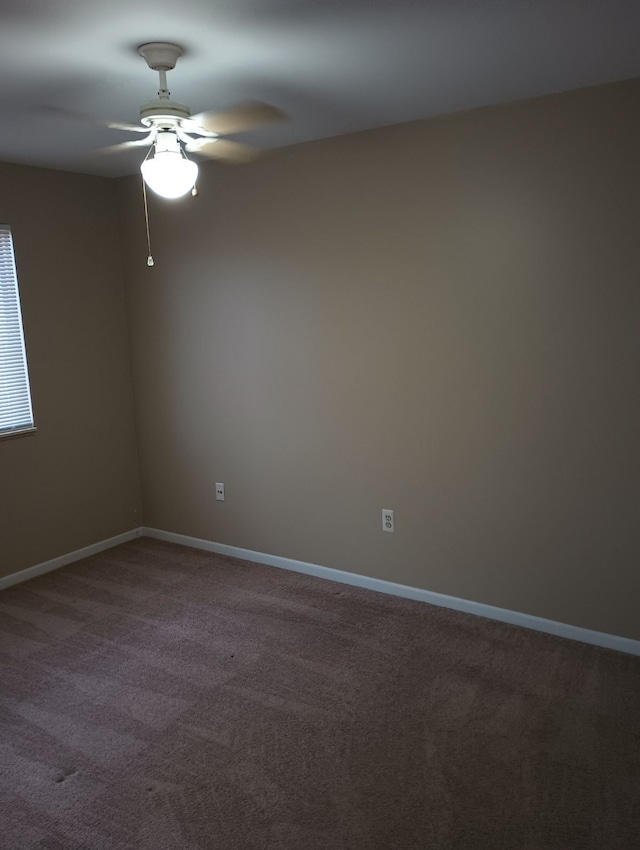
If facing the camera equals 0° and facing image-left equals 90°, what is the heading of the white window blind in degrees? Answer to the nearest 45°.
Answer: approximately 315°

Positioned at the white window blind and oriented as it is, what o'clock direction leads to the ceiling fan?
The ceiling fan is roughly at 1 o'clock from the white window blind.

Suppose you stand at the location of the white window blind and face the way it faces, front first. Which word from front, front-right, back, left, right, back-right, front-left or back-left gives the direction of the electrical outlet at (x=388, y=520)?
front
